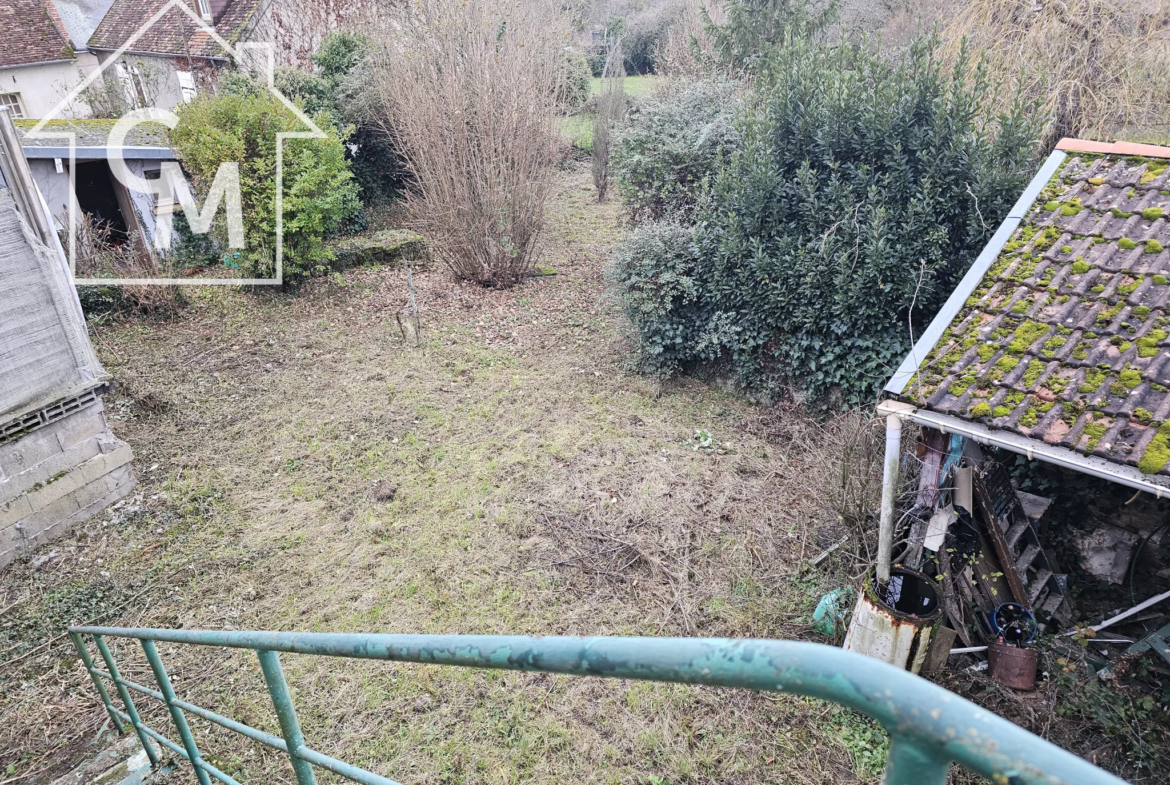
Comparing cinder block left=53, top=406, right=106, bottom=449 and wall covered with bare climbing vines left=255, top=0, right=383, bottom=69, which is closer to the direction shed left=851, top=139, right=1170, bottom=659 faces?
the cinder block

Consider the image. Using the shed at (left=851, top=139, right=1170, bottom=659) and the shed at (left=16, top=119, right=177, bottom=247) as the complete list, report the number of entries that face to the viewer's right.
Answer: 0

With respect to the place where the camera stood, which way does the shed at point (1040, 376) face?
facing the viewer and to the left of the viewer

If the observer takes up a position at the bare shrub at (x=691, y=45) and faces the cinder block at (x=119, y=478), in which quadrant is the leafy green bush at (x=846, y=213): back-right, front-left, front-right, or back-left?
front-left

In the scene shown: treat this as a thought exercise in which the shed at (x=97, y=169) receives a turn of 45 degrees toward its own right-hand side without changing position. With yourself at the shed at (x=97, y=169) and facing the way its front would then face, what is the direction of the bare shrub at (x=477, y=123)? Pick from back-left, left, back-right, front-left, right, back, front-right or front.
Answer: left

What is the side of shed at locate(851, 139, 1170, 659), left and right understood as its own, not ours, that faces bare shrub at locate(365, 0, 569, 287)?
right

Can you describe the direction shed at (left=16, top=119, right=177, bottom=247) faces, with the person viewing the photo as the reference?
facing the viewer

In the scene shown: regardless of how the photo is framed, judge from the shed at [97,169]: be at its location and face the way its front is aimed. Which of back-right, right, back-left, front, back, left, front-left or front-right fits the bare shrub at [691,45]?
left

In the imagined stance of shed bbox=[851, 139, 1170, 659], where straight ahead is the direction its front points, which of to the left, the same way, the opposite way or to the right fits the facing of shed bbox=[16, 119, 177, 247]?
to the left

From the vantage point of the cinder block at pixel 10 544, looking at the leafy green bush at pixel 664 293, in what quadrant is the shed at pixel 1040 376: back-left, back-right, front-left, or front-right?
front-right

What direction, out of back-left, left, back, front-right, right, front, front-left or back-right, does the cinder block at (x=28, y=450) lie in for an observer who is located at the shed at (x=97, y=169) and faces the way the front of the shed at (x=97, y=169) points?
front

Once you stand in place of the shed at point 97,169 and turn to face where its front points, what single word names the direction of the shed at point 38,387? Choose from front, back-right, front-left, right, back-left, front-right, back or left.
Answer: front

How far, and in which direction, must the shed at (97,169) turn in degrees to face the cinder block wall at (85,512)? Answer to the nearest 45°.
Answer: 0° — it already faces it

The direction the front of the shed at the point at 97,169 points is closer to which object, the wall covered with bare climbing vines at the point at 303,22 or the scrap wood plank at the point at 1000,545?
the scrap wood plank
